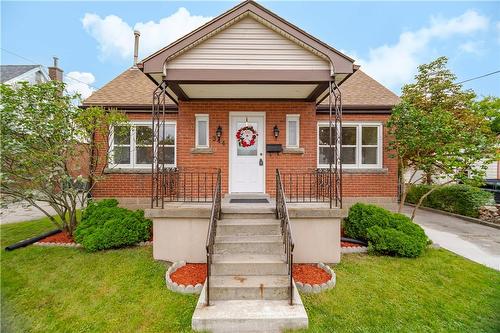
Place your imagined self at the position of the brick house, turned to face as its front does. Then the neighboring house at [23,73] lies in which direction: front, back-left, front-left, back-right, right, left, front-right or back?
back-right

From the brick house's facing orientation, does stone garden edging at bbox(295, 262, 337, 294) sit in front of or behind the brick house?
in front

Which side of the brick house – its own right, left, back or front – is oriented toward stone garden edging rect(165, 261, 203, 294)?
front

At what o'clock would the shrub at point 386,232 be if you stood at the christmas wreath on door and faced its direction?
The shrub is roughly at 10 o'clock from the christmas wreath on door.

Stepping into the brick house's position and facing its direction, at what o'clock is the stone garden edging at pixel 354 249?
The stone garden edging is roughly at 10 o'clock from the brick house.

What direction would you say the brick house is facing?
toward the camera

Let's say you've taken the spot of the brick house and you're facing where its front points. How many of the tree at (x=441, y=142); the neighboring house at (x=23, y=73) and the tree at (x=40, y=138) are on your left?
1

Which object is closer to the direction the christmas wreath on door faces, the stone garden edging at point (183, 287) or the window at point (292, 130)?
the stone garden edging

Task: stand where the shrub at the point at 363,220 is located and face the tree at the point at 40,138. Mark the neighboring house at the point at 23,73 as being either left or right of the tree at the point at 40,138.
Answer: right

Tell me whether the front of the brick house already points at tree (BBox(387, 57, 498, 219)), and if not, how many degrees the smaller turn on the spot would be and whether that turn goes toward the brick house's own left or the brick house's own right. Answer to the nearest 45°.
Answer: approximately 90° to the brick house's own left

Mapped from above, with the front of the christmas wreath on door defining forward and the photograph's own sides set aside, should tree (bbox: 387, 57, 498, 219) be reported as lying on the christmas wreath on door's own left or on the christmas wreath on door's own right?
on the christmas wreath on door's own left

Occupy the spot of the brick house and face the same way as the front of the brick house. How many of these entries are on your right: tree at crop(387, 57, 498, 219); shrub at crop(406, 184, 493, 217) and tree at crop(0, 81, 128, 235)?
1

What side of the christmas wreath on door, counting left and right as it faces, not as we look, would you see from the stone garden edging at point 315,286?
front

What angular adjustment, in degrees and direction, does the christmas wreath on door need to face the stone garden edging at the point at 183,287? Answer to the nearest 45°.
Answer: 0° — it already faces it

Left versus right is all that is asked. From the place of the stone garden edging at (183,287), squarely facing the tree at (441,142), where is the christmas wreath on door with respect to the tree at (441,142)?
left

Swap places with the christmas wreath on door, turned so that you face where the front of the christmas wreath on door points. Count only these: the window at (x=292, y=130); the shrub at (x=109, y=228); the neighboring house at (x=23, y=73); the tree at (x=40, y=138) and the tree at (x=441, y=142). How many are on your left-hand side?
2
